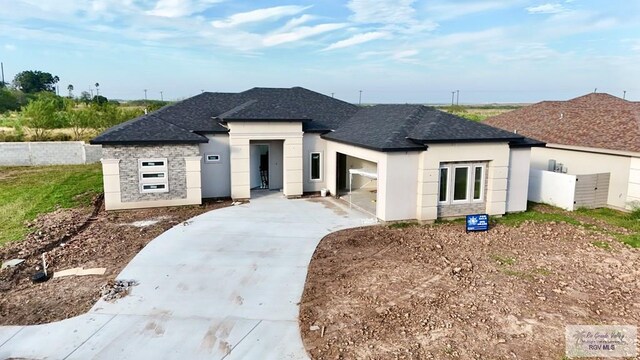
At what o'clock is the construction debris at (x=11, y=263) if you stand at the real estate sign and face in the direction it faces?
The construction debris is roughly at 2 o'clock from the real estate sign.

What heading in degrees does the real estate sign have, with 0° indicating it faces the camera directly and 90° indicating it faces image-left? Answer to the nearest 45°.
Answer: approximately 0°

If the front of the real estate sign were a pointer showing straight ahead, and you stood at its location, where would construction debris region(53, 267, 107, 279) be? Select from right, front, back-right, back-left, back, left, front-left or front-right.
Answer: front-right

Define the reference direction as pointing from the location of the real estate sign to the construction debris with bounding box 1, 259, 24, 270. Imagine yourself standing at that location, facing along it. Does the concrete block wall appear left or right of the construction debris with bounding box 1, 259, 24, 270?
right

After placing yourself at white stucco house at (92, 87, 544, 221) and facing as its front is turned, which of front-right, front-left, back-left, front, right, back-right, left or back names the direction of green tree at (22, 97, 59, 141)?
back-right

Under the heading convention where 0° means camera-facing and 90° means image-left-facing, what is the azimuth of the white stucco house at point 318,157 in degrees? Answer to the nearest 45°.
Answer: approximately 0°

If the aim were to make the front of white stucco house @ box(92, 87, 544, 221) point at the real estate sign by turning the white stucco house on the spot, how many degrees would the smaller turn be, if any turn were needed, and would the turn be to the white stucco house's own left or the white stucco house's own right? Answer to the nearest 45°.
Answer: approximately 45° to the white stucco house's own left

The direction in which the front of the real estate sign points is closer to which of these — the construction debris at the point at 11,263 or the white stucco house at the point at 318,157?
the construction debris

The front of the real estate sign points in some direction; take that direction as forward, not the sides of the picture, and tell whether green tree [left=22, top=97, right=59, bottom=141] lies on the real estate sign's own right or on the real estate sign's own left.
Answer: on the real estate sign's own right

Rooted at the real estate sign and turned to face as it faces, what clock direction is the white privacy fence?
The white privacy fence is roughly at 7 o'clock from the real estate sign.

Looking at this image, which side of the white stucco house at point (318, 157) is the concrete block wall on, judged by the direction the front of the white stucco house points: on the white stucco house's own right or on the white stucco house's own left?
on the white stucco house's own right

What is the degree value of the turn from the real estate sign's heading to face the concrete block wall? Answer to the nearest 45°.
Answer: approximately 90° to its right
